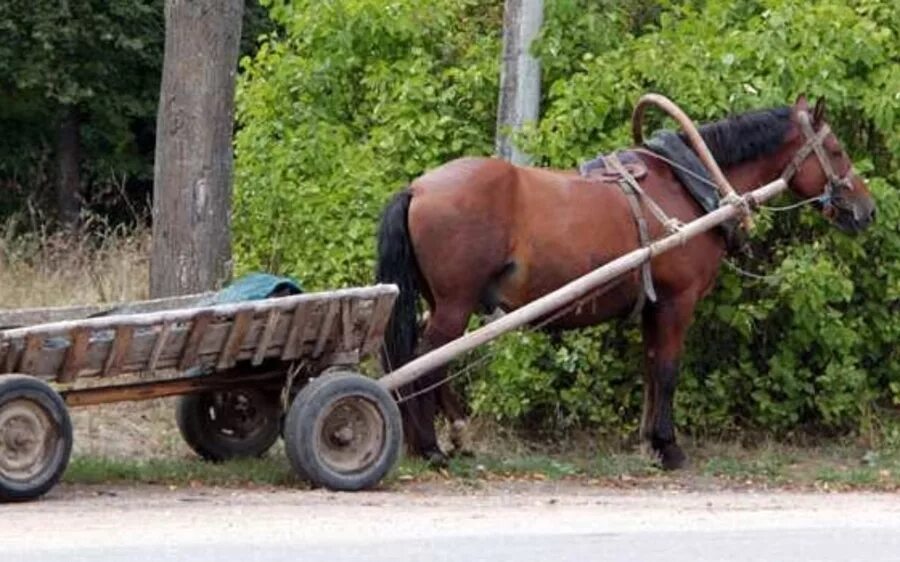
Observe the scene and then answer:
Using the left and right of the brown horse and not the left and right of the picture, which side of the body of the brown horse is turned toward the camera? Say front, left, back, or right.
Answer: right

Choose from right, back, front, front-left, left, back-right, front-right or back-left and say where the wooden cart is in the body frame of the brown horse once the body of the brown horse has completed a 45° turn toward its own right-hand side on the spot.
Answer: right

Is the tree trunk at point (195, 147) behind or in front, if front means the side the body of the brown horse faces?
behind

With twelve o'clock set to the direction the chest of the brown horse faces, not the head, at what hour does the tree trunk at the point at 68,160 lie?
The tree trunk is roughly at 8 o'clock from the brown horse.

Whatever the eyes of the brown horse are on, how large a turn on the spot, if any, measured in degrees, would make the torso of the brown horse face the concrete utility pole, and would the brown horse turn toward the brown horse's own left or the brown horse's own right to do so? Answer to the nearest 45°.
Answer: approximately 90° to the brown horse's own left

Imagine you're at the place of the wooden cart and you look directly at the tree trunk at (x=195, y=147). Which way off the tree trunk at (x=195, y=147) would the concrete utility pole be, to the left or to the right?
right

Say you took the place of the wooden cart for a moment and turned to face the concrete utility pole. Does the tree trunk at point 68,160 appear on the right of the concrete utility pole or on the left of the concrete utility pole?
left

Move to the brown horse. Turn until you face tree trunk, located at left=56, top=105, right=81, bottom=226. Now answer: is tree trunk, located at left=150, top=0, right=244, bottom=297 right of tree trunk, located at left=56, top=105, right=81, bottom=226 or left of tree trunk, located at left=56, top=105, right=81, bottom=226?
left
